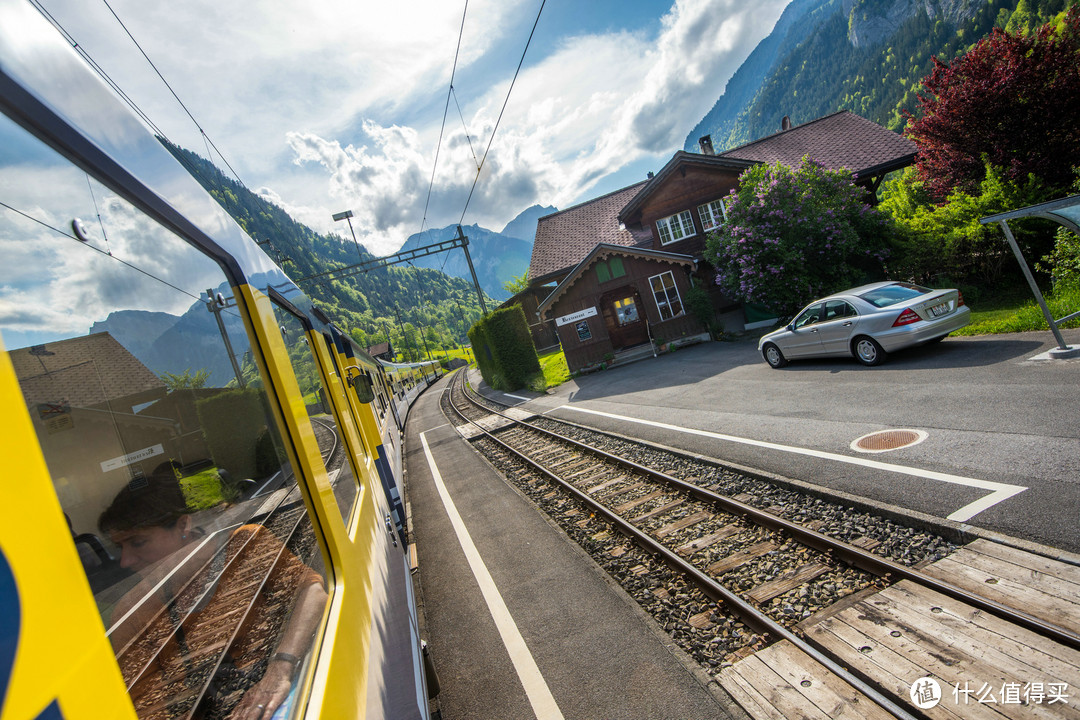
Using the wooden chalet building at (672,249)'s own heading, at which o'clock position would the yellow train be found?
The yellow train is roughly at 12 o'clock from the wooden chalet building.

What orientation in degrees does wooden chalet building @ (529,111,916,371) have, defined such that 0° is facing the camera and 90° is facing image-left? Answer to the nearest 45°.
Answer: approximately 0°

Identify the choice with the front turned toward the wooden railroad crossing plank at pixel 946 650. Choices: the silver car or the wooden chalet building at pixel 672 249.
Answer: the wooden chalet building

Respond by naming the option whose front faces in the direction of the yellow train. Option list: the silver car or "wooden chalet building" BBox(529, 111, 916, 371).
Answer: the wooden chalet building

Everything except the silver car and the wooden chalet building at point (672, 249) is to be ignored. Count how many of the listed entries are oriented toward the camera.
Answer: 1

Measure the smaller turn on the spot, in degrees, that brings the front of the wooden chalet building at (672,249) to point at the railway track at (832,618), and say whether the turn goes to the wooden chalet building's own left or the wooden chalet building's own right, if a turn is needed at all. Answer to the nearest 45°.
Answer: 0° — it already faces it

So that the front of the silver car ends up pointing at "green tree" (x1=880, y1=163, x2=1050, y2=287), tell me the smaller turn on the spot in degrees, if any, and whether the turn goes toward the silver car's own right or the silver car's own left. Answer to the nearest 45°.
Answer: approximately 45° to the silver car's own right

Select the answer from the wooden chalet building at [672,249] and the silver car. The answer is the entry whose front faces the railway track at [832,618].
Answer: the wooden chalet building

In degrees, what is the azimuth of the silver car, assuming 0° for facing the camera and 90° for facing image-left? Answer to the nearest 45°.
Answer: approximately 135°

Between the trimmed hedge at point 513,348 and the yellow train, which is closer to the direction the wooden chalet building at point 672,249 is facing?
the yellow train
